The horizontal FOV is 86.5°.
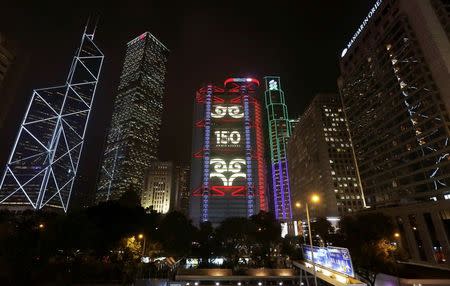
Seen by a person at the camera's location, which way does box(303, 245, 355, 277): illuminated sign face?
facing the viewer and to the left of the viewer
